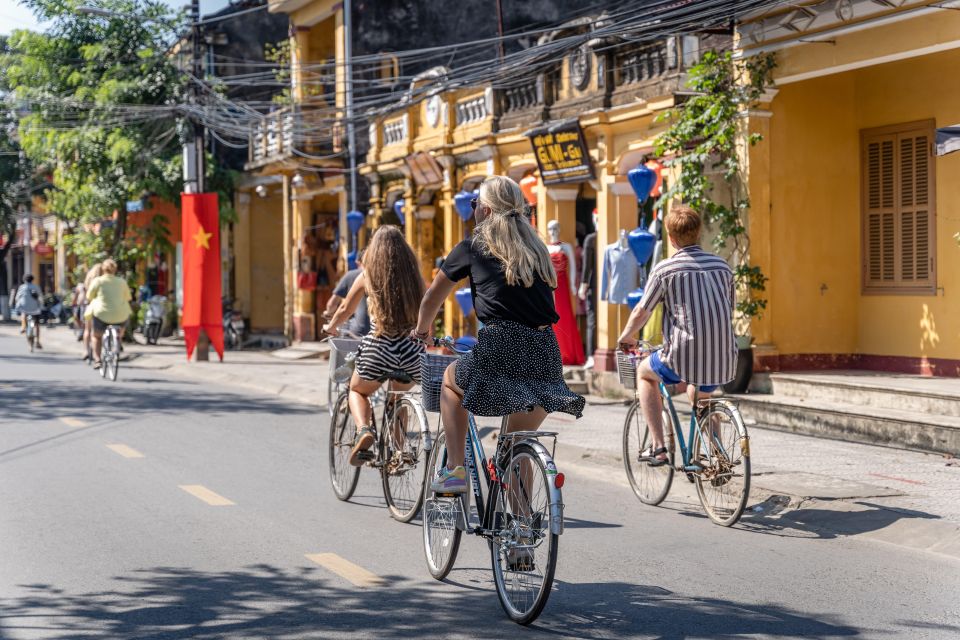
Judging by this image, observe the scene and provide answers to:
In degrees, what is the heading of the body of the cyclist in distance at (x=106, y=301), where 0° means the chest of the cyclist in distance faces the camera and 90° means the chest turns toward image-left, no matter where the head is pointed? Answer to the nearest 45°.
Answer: approximately 180°

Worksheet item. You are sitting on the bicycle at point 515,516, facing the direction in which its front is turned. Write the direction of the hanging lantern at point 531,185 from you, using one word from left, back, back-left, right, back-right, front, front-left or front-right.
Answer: front-right

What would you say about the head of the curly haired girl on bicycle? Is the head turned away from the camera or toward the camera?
away from the camera

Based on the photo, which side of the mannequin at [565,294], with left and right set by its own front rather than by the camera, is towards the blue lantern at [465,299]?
right

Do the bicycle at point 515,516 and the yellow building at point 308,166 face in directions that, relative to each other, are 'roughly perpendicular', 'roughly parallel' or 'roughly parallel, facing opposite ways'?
roughly perpendicular

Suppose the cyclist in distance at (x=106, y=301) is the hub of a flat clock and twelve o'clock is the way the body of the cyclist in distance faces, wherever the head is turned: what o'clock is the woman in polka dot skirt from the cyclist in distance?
The woman in polka dot skirt is roughly at 6 o'clock from the cyclist in distance.

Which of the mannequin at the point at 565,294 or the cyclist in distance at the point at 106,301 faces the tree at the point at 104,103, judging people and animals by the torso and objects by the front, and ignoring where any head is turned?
the cyclist in distance

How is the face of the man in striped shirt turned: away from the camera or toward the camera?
away from the camera

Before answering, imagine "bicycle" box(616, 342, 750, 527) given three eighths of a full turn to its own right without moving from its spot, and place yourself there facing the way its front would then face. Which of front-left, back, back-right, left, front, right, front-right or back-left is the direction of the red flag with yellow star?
back-left

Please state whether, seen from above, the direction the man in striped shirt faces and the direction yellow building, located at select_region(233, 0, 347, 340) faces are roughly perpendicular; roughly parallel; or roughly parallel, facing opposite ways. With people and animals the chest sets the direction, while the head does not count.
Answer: roughly perpendicular

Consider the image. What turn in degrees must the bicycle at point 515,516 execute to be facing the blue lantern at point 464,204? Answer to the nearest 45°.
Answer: approximately 45° to its right

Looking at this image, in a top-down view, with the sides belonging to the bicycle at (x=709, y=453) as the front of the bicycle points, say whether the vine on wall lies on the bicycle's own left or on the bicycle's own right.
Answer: on the bicycle's own right

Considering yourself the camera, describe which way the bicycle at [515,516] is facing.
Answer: facing away from the viewer and to the left of the viewer

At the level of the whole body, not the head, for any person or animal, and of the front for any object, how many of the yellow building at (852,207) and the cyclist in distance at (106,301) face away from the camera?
1

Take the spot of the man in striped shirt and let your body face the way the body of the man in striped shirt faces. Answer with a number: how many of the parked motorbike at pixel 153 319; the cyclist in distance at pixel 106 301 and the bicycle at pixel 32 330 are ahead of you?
3

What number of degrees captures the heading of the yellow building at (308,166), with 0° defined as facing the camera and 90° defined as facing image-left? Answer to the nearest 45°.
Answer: approximately 45°

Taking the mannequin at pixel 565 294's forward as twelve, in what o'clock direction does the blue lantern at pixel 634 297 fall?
The blue lantern is roughly at 10 o'clock from the mannequin.

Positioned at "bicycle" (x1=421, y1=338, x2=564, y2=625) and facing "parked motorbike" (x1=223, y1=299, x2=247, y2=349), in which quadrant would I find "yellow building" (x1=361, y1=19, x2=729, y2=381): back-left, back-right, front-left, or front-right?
front-right
